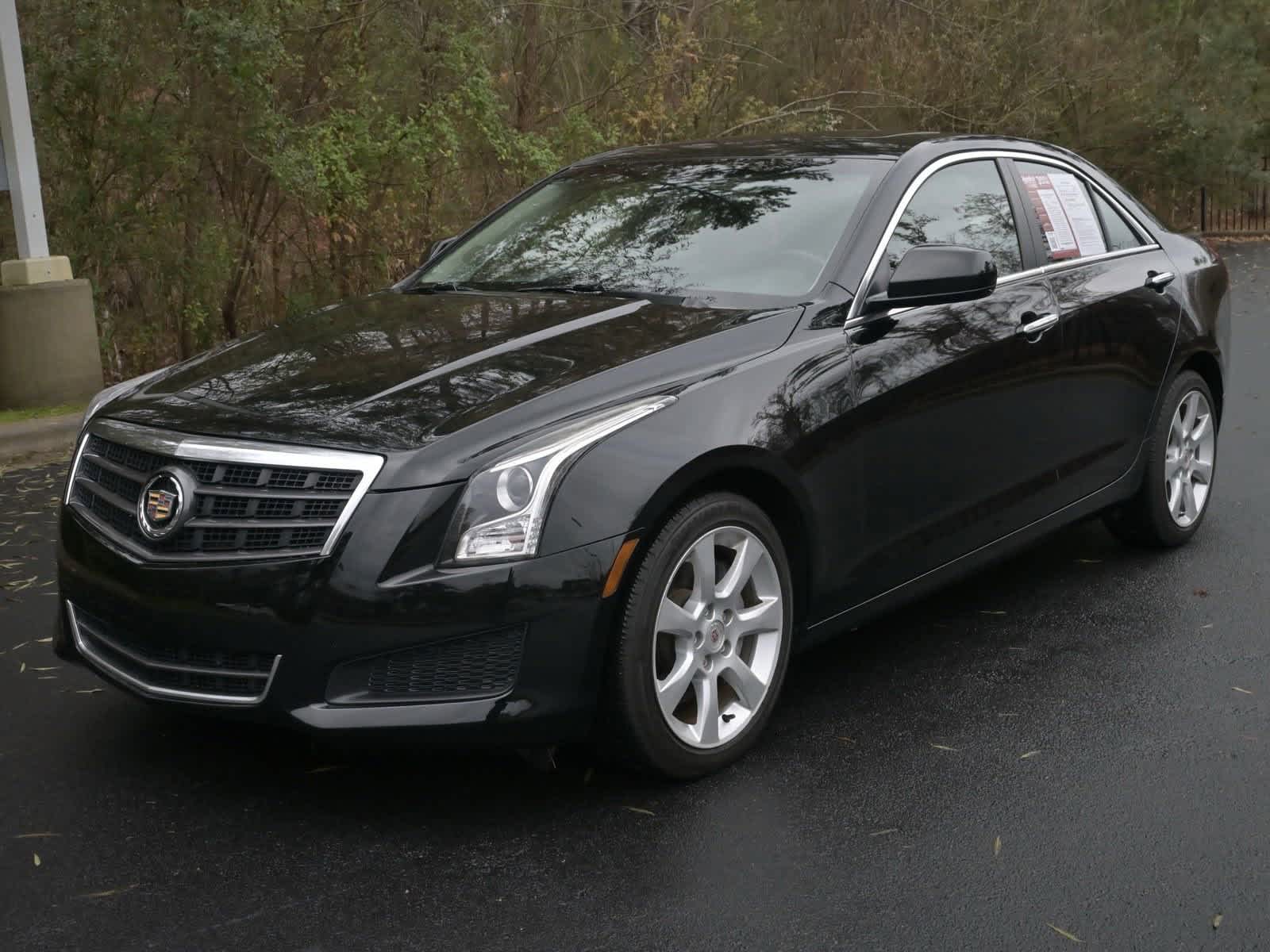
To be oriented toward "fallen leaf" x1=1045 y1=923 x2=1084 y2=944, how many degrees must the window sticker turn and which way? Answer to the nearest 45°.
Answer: approximately 45° to its right

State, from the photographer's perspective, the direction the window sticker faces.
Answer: facing the viewer and to the right of the viewer

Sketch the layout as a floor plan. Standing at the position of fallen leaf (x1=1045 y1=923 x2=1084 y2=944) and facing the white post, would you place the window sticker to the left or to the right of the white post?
right

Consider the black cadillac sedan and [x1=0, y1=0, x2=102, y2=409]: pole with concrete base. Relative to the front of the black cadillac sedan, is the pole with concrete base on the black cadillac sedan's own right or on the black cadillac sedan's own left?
on the black cadillac sedan's own right

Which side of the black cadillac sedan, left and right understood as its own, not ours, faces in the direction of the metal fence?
back

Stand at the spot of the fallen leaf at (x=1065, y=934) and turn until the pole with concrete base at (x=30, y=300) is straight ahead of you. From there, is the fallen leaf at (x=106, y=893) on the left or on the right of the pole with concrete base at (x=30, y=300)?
left

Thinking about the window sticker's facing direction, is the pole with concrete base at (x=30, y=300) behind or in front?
behind

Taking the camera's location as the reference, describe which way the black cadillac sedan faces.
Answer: facing the viewer and to the left of the viewer

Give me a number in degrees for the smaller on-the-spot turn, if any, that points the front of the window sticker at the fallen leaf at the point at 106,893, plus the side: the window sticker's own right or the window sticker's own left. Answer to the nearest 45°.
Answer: approximately 90° to the window sticker's own right

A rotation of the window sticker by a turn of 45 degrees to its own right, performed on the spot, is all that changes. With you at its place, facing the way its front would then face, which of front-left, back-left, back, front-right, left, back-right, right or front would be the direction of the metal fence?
back

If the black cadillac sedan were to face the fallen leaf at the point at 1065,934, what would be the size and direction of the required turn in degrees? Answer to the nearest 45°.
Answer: approximately 90° to its left

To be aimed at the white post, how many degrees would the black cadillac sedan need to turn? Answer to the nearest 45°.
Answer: approximately 90° to its right
